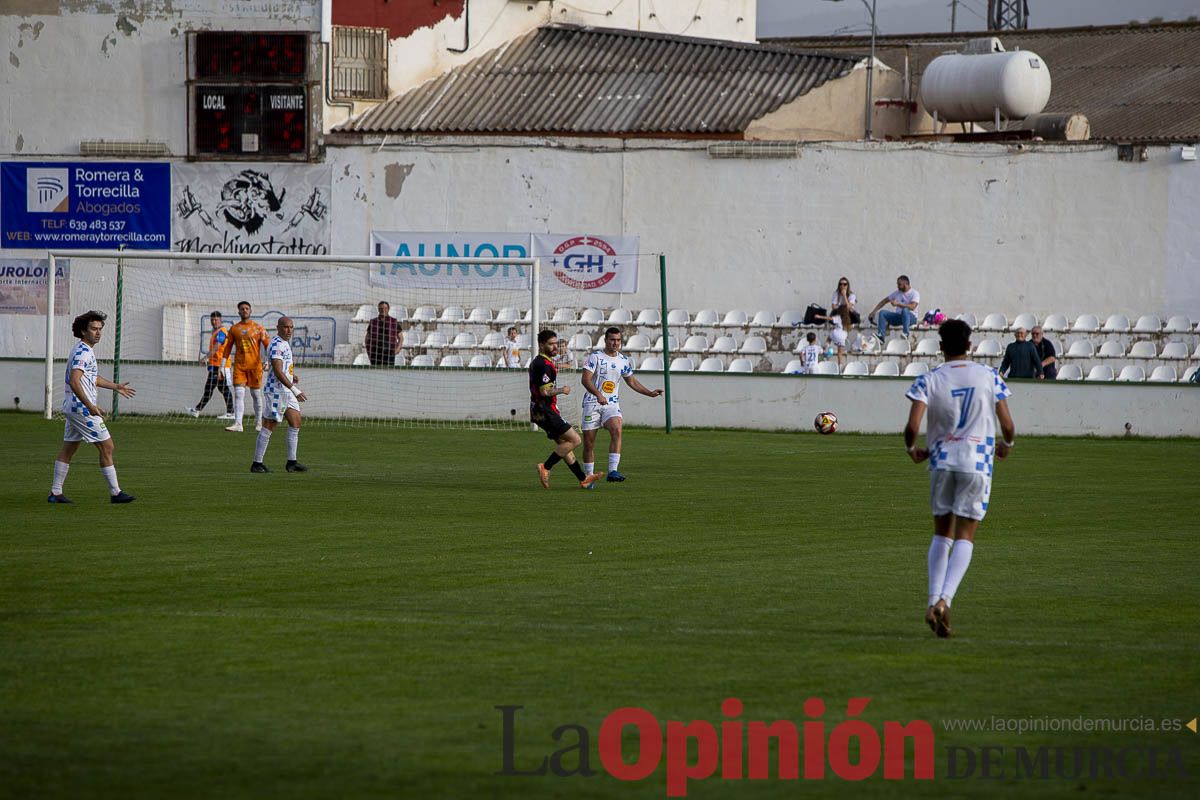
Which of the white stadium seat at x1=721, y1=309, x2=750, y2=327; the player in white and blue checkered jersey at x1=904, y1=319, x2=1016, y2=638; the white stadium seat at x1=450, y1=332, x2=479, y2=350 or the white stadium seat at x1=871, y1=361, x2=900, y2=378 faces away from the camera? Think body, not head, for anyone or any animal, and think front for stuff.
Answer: the player in white and blue checkered jersey

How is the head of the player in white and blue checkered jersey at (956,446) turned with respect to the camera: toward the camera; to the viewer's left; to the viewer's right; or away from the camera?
away from the camera

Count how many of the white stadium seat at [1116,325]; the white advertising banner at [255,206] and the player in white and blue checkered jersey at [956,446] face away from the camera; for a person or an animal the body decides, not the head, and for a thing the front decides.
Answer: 1

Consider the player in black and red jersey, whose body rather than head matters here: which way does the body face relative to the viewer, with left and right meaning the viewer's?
facing to the right of the viewer

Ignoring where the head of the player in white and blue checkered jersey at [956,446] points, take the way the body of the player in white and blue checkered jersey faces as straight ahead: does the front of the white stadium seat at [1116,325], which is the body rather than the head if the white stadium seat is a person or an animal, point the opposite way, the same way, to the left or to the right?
the opposite way

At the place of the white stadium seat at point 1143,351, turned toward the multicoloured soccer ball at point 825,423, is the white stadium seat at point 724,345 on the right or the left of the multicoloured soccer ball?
right

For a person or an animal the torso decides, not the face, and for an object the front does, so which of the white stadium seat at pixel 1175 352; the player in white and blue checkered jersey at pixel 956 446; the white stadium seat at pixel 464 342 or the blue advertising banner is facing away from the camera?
the player in white and blue checkered jersey

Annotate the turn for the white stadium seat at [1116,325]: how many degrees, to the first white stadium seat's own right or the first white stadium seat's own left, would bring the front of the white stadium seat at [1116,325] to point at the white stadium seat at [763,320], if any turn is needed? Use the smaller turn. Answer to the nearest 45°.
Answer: approximately 90° to the first white stadium seat's own right
